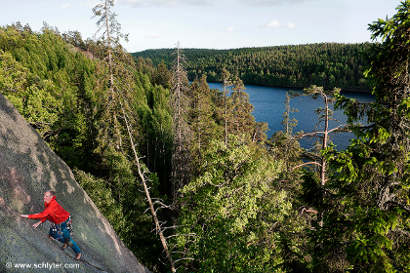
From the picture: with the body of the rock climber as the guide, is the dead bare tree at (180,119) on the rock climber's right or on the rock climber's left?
on the rock climber's right

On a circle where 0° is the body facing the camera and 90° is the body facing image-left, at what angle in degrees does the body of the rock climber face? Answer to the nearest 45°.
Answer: approximately 90°
